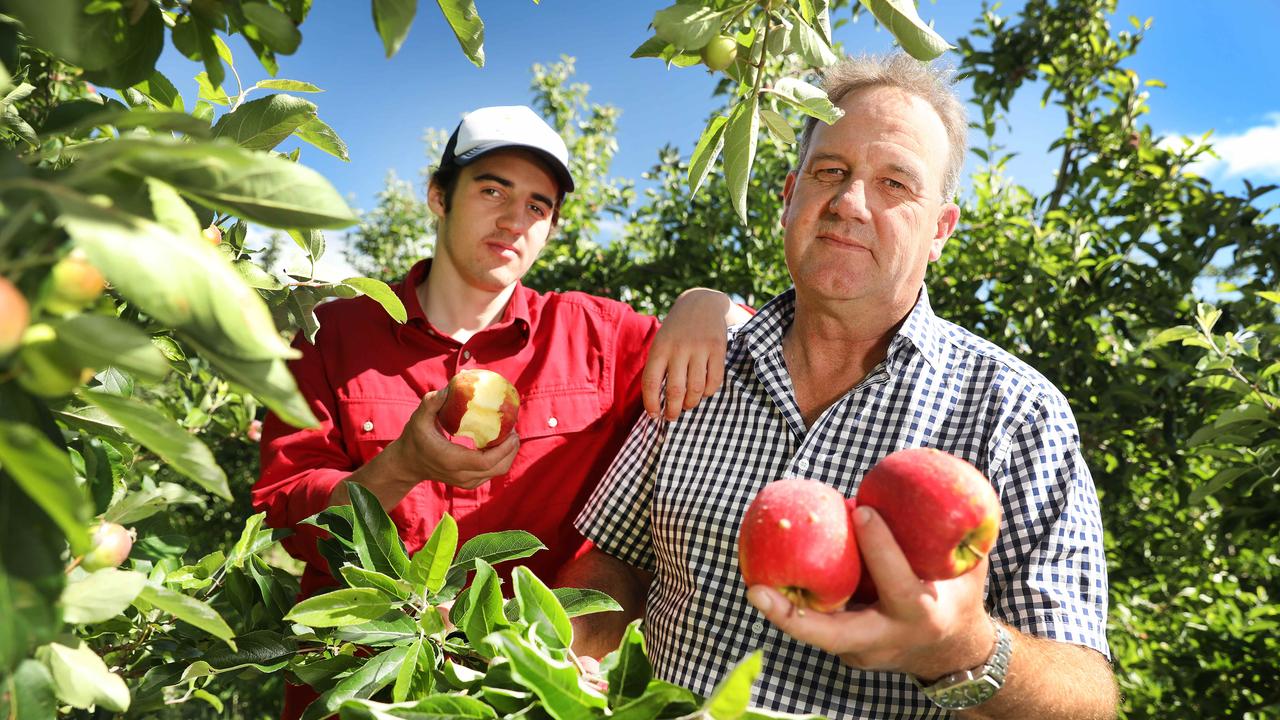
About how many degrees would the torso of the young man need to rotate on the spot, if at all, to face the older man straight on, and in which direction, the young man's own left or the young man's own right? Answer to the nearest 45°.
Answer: approximately 45° to the young man's own left

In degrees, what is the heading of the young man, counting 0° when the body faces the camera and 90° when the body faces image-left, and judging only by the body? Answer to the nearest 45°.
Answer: approximately 0°

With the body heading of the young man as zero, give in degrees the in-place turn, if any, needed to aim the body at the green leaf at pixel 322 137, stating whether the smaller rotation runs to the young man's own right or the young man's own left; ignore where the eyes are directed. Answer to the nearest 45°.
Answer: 0° — they already face it

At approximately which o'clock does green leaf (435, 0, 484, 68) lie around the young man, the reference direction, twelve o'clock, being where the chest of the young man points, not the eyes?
The green leaf is roughly at 12 o'clock from the young man.

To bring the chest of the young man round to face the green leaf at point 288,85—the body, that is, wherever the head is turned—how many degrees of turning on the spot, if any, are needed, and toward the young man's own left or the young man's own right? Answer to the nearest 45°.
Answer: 0° — they already face it

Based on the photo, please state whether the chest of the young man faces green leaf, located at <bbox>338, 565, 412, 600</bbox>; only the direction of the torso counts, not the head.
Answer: yes
